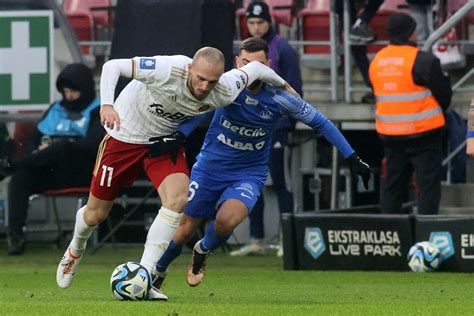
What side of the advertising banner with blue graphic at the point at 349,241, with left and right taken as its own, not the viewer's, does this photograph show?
front

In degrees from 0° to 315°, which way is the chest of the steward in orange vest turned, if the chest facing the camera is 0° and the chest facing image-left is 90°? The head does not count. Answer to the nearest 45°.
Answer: approximately 225°

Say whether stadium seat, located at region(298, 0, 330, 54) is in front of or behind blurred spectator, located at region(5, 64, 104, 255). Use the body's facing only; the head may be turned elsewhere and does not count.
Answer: behind

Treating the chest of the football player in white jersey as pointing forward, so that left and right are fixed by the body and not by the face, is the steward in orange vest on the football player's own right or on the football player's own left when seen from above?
on the football player's own left

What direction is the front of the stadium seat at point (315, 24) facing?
toward the camera

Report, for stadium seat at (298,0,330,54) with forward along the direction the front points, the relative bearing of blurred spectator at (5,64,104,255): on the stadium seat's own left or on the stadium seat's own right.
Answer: on the stadium seat's own right

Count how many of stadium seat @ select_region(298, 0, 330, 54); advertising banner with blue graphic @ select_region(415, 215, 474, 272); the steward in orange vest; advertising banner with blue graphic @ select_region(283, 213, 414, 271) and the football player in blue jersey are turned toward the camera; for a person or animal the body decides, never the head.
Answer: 4

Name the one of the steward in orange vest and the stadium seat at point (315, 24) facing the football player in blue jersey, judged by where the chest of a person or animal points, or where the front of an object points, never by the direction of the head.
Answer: the stadium seat

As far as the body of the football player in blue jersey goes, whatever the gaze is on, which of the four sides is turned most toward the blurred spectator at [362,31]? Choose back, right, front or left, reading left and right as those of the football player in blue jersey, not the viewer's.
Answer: back

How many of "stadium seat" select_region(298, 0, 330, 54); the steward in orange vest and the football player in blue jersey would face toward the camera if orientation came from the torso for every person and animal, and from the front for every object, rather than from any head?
2

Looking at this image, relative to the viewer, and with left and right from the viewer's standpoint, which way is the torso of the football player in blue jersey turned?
facing the viewer
